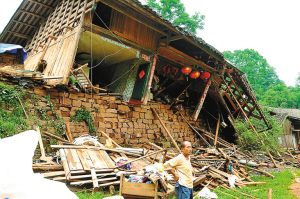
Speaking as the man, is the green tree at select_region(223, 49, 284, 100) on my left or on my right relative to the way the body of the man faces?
on my left

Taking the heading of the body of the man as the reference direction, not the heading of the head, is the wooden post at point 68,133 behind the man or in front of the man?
behind

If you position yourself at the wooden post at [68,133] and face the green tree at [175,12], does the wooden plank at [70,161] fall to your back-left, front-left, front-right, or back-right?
back-right

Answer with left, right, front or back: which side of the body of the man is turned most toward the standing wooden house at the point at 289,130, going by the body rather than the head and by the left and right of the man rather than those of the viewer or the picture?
left

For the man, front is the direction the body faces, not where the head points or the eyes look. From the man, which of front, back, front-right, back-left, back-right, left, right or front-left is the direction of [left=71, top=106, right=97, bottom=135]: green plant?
back

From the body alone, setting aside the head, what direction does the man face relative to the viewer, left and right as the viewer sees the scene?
facing the viewer and to the right of the viewer
